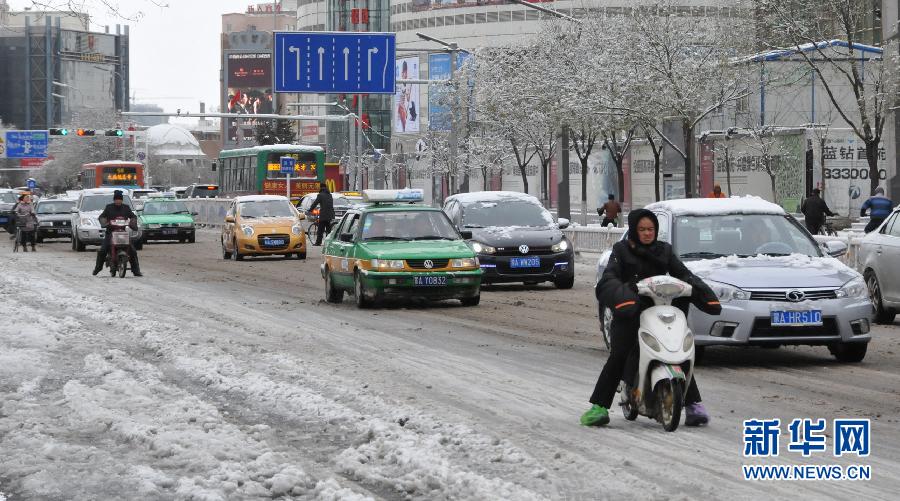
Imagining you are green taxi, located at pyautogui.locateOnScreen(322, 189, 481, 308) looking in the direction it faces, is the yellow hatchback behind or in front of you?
behind

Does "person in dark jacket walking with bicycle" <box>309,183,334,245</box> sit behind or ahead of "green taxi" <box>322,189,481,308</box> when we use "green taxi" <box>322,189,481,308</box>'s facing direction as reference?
behind

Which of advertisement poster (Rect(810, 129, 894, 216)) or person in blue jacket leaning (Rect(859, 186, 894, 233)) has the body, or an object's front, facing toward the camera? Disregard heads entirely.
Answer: the advertisement poster

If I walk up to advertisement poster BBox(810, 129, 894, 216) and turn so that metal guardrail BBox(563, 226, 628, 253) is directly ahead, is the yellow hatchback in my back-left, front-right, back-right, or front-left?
front-right

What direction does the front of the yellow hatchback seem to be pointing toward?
toward the camera

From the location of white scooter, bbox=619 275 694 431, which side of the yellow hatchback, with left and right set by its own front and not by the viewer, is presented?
front

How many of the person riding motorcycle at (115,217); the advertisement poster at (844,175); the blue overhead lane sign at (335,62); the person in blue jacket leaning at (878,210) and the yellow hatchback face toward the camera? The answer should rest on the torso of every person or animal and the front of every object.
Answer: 4

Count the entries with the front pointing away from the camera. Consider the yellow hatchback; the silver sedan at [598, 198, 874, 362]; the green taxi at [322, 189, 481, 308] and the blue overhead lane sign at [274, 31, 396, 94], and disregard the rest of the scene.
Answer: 0

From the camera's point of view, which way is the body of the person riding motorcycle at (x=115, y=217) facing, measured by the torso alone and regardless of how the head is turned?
toward the camera

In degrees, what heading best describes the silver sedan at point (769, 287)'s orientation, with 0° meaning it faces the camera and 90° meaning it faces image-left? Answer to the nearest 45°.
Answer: approximately 315°

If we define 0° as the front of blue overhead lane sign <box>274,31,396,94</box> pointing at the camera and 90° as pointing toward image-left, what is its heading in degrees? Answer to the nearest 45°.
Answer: approximately 0°

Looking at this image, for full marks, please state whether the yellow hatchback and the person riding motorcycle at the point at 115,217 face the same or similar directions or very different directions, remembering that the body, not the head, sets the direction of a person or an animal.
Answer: same or similar directions

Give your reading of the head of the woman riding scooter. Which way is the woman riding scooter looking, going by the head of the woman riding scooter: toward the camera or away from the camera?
toward the camera
